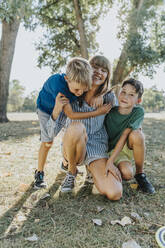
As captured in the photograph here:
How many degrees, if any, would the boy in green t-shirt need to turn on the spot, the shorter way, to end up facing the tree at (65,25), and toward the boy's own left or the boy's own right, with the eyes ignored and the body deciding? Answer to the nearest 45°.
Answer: approximately 180°

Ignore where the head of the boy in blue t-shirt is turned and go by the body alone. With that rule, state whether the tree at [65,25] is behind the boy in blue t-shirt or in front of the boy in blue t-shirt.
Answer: behind

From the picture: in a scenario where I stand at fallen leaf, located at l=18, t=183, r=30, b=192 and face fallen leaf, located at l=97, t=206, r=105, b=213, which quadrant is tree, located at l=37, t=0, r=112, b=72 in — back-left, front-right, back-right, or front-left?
back-left

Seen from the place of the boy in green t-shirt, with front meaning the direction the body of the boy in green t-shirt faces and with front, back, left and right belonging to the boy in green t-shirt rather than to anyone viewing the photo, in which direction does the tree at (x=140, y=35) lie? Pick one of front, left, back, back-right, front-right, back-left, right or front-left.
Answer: back

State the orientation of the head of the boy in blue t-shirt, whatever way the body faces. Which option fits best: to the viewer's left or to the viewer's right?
to the viewer's right

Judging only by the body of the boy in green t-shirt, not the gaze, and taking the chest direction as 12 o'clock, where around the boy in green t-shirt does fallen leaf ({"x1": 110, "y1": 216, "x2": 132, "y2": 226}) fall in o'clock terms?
The fallen leaf is roughly at 12 o'clock from the boy in green t-shirt.

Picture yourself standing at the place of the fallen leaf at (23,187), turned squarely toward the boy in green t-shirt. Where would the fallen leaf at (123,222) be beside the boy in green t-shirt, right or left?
right

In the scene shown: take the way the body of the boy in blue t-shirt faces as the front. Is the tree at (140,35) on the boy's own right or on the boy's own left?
on the boy's own left

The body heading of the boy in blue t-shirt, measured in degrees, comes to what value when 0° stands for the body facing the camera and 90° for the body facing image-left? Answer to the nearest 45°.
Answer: approximately 315°
